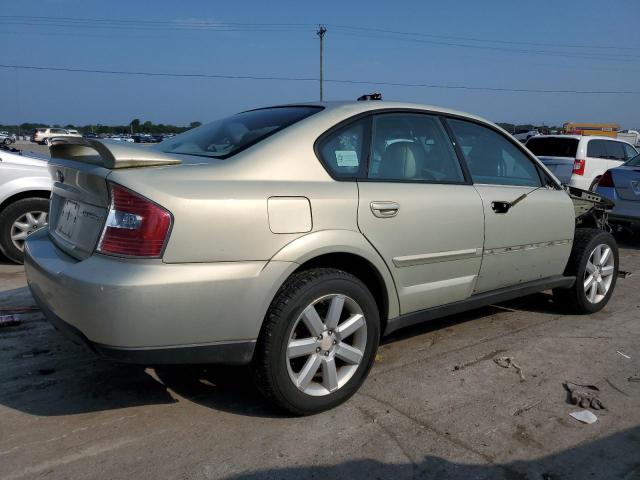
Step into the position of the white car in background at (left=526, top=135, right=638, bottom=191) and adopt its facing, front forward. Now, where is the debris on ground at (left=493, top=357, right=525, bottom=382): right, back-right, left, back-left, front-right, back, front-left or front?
back-right

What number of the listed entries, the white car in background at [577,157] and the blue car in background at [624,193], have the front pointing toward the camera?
0

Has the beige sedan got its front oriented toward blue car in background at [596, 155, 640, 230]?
yes

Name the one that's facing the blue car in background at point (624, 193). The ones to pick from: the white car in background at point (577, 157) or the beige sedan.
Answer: the beige sedan

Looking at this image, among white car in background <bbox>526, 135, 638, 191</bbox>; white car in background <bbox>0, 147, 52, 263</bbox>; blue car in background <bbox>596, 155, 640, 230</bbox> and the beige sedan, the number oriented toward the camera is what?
0

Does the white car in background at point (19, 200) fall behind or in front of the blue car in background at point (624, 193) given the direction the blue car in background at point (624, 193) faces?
behind

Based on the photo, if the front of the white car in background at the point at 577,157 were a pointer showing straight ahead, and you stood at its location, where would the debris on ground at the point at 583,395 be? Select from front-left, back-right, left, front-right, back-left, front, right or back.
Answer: back-right

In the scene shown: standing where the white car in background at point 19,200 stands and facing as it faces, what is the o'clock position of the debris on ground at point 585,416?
The debris on ground is roughly at 2 o'clock from the white car in background.

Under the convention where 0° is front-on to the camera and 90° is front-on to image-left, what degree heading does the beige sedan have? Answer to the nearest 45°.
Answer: approximately 225°

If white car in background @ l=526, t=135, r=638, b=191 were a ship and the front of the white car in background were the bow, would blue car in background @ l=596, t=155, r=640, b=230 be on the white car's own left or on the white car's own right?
on the white car's own right

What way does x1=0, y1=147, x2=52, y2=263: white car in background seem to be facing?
to the viewer's right

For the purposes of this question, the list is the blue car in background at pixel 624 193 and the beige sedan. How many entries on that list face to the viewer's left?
0

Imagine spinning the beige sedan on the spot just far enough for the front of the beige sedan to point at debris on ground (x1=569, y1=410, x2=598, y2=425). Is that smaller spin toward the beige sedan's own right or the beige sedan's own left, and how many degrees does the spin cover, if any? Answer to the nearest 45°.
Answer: approximately 45° to the beige sedan's own right

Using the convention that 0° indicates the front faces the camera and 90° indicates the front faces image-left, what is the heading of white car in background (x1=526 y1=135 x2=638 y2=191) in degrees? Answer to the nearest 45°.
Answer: approximately 225°

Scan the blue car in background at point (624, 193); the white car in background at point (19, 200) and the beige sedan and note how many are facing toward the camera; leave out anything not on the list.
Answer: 0
